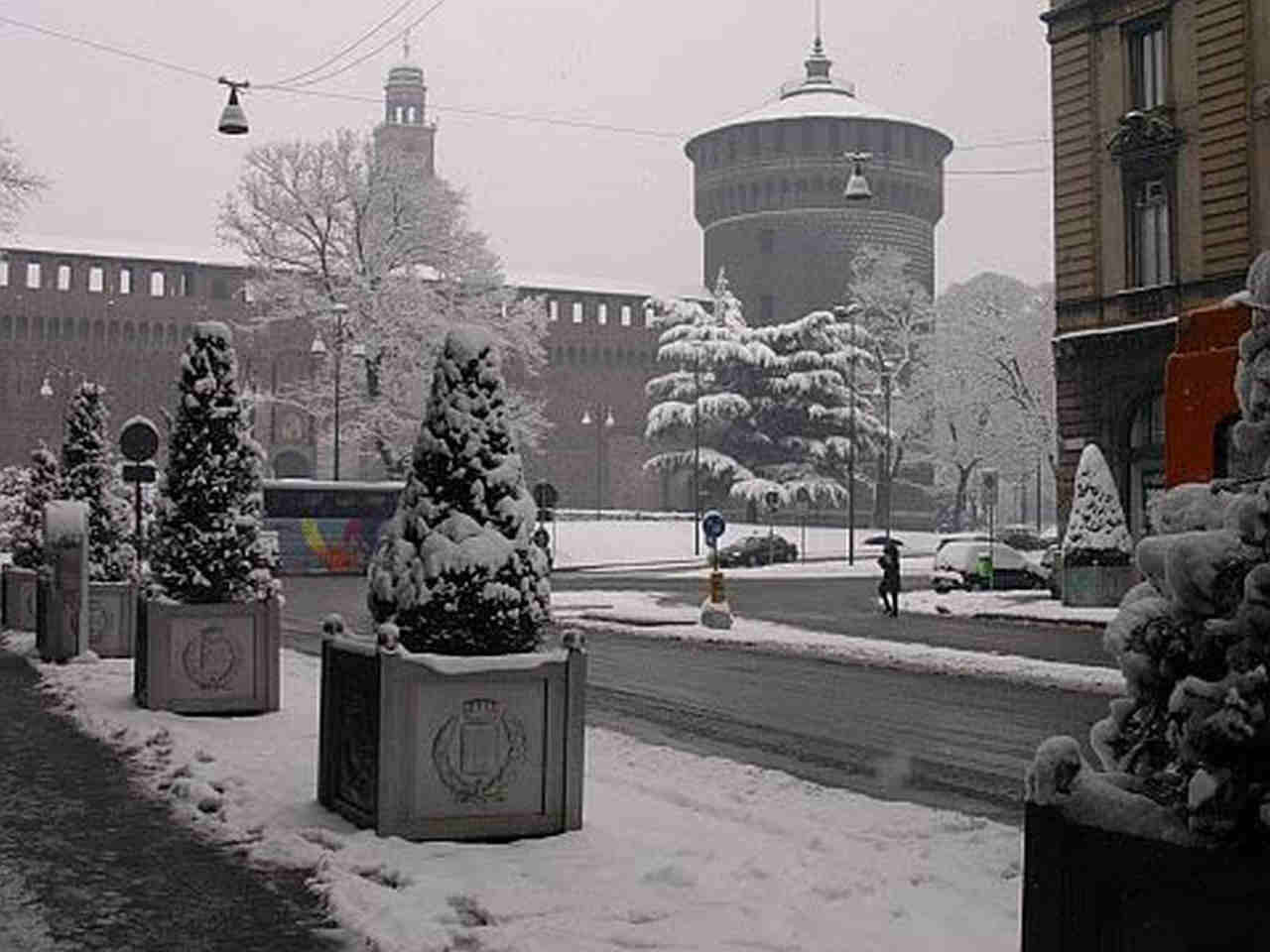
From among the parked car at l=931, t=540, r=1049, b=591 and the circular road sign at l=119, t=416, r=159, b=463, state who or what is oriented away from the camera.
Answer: the circular road sign

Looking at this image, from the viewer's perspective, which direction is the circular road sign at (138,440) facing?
away from the camera
